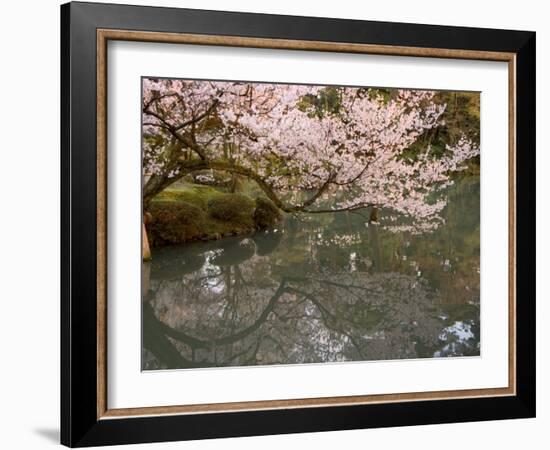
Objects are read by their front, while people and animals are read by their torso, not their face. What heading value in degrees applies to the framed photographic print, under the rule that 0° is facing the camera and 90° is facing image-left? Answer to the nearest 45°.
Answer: approximately 315°
